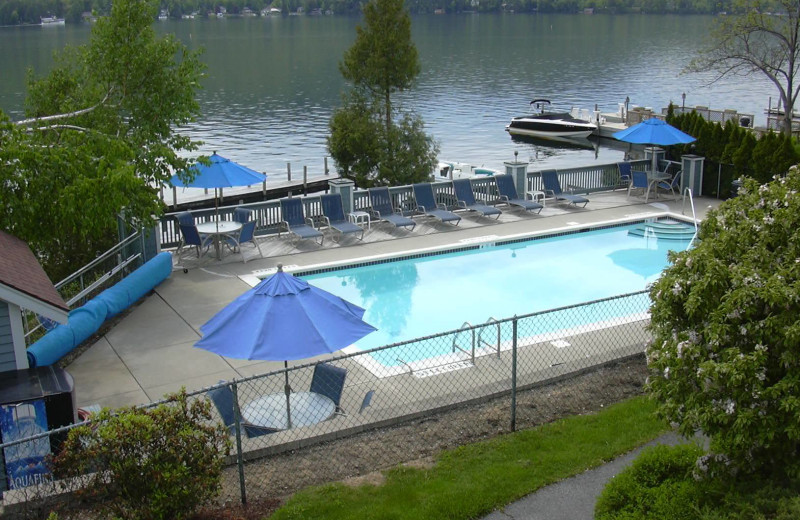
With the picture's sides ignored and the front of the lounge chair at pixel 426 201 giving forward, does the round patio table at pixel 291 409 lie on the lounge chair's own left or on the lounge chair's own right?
on the lounge chair's own right

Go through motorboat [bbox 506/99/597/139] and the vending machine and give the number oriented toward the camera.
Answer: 1

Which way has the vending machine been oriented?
toward the camera

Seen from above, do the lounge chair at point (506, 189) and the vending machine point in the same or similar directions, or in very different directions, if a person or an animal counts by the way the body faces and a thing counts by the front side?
same or similar directions

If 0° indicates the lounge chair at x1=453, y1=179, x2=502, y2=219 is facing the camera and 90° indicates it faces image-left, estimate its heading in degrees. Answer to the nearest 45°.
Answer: approximately 315°

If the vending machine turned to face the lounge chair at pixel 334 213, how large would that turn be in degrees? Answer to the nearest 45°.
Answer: approximately 135° to its left

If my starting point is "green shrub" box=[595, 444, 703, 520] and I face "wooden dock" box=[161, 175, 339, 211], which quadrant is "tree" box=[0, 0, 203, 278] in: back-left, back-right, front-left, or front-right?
front-left

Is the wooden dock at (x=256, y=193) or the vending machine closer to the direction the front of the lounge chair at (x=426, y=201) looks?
the vending machine

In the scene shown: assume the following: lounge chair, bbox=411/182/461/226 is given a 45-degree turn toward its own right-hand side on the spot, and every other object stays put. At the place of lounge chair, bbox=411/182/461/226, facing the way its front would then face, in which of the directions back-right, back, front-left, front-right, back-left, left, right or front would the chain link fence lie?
front

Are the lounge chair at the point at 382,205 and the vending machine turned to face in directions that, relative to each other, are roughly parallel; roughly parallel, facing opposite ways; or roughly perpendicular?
roughly parallel

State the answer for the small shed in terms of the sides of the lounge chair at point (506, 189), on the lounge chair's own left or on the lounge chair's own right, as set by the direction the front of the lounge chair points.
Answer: on the lounge chair's own right

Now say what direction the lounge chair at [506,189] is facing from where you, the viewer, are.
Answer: facing the viewer and to the right of the viewer

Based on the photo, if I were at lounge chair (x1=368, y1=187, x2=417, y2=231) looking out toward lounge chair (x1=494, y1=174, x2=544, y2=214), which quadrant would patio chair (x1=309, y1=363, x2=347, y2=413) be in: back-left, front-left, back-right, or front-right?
back-right

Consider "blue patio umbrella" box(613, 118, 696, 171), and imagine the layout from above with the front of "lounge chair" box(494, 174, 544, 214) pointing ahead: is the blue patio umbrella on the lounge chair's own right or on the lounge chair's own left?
on the lounge chair's own left

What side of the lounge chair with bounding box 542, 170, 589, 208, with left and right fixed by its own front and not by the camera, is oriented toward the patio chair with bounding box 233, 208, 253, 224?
right

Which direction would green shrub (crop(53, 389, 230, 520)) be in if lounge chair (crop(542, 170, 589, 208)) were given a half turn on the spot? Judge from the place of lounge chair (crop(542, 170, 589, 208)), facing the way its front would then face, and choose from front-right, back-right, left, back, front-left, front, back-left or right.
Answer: back-left

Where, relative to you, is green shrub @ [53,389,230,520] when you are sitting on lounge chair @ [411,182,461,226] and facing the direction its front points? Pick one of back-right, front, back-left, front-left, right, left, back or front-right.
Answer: front-right

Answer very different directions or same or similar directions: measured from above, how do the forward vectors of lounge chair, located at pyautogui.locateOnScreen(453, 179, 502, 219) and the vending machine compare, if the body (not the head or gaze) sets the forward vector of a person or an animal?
same or similar directions

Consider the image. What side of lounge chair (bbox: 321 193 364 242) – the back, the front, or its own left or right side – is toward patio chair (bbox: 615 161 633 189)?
left
